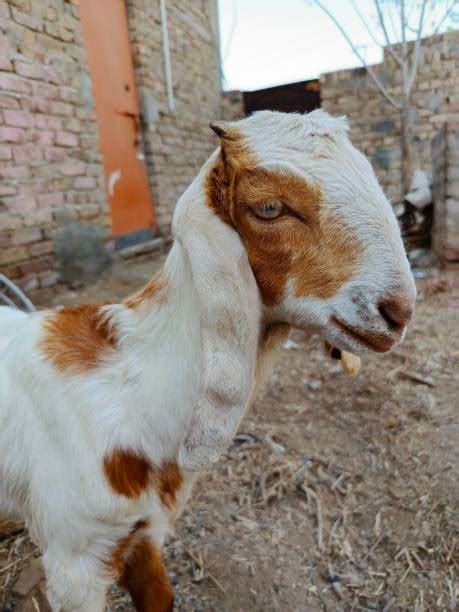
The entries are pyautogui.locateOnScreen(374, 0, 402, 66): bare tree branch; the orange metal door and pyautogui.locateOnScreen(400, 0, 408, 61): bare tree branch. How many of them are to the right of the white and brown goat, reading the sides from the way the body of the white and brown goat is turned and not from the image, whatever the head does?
0

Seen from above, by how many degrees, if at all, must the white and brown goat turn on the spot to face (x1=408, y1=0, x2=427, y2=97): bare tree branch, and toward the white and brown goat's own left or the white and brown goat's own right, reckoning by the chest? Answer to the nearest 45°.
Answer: approximately 45° to the white and brown goat's own left

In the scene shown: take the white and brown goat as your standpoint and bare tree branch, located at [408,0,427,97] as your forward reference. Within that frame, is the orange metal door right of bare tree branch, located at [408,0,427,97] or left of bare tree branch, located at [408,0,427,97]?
left

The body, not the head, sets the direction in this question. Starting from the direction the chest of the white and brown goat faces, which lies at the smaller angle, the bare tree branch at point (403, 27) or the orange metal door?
the bare tree branch

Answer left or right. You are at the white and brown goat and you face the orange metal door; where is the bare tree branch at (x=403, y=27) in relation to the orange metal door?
right

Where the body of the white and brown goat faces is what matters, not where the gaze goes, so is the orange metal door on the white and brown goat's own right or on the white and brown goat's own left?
on the white and brown goat's own left

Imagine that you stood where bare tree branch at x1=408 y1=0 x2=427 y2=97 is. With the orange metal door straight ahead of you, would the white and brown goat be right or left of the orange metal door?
left

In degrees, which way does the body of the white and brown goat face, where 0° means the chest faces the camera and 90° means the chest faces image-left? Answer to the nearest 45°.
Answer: approximately 270°

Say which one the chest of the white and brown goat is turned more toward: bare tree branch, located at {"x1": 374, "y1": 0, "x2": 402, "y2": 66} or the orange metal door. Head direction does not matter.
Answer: the bare tree branch

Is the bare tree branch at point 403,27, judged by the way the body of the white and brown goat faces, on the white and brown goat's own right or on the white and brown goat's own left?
on the white and brown goat's own left

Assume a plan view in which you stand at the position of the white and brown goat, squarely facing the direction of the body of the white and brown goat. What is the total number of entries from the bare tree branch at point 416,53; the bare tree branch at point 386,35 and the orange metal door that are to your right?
0

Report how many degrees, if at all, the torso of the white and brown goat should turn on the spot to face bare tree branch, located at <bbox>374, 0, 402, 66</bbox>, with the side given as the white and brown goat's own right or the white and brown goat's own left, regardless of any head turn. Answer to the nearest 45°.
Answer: approximately 45° to the white and brown goat's own left

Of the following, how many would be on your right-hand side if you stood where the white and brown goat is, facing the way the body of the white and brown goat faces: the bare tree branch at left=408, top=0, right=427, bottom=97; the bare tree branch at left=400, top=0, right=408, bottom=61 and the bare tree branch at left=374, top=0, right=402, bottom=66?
0
